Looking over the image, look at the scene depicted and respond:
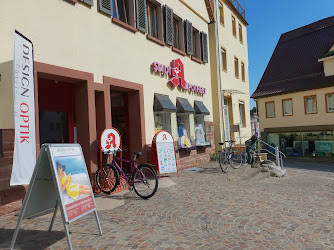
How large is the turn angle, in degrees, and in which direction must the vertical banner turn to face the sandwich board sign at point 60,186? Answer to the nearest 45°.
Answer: approximately 45° to its right

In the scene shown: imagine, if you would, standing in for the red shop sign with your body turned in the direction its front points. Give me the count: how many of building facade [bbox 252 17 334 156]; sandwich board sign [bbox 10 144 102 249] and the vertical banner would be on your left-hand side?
1

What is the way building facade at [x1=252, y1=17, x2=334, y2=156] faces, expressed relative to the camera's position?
facing the viewer and to the left of the viewer

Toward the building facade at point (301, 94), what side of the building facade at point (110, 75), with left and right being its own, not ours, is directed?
left

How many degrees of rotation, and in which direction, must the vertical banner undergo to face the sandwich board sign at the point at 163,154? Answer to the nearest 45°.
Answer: approximately 90° to its left

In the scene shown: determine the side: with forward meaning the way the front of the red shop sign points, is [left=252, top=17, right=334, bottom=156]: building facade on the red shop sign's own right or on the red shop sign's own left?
on the red shop sign's own left

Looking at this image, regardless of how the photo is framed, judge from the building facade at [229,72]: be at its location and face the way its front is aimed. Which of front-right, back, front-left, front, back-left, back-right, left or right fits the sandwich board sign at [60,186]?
front-right

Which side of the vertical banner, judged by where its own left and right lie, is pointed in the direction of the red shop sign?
left

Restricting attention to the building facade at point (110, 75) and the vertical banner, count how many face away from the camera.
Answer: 0

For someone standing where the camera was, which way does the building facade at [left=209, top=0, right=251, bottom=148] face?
facing the viewer and to the right of the viewer
